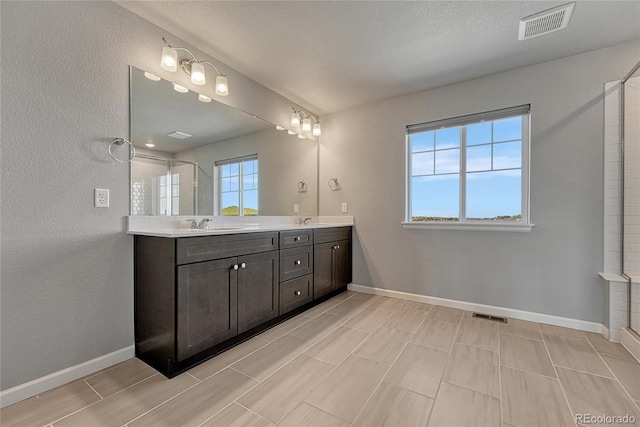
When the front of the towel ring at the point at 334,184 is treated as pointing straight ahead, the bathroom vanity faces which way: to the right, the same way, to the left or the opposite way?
to the left

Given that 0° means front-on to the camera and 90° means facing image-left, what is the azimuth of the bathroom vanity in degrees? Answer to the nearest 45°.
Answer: approximately 315°

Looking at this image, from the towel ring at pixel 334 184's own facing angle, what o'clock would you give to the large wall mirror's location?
The large wall mirror is roughly at 12 o'clock from the towel ring.

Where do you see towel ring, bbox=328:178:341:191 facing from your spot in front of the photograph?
facing the viewer and to the left of the viewer

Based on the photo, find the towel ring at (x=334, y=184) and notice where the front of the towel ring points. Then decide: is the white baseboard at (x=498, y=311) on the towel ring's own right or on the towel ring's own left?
on the towel ring's own left

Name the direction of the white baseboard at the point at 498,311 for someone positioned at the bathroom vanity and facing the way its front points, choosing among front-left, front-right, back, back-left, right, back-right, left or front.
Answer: front-left

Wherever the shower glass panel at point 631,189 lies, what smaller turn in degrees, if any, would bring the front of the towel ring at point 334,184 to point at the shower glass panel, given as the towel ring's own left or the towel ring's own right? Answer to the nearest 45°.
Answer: approximately 90° to the towel ring's own left

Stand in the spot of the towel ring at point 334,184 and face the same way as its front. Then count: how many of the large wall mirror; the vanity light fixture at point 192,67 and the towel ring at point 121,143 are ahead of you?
3

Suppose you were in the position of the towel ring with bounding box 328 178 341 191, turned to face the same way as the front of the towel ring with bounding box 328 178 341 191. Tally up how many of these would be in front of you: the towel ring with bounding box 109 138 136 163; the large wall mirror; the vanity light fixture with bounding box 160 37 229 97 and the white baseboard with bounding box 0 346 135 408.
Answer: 4

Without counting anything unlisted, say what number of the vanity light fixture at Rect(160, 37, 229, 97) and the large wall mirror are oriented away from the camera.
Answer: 0
